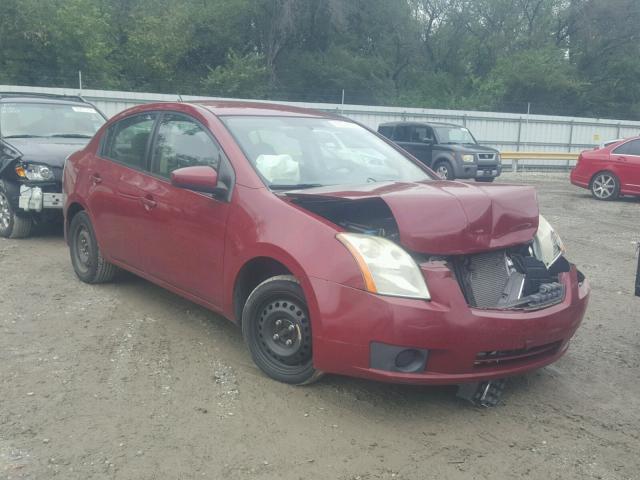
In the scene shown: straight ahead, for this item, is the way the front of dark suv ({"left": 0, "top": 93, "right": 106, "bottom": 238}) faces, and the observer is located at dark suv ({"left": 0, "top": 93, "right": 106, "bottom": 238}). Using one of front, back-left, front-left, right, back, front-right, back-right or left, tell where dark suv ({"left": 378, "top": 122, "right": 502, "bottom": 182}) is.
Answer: left

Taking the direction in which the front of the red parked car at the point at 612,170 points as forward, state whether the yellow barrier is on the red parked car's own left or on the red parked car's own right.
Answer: on the red parked car's own left

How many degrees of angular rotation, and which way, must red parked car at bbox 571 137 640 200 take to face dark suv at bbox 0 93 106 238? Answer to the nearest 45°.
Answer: approximately 135° to its right

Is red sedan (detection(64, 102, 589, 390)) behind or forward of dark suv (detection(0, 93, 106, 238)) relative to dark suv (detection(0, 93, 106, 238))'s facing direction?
forward

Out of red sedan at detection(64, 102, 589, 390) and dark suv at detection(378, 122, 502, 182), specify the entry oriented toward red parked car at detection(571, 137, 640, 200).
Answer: the dark suv

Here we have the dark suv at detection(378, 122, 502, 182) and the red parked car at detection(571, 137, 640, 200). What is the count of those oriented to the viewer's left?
0

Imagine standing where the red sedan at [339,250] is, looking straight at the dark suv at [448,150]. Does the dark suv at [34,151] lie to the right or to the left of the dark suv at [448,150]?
left

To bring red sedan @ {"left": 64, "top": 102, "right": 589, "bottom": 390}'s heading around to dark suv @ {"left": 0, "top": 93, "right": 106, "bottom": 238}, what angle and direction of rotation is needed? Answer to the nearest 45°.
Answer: approximately 180°

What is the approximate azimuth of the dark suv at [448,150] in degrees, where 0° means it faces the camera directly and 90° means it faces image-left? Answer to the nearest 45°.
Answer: approximately 315°

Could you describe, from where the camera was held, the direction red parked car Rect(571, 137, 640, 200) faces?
facing to the right of the viewer
